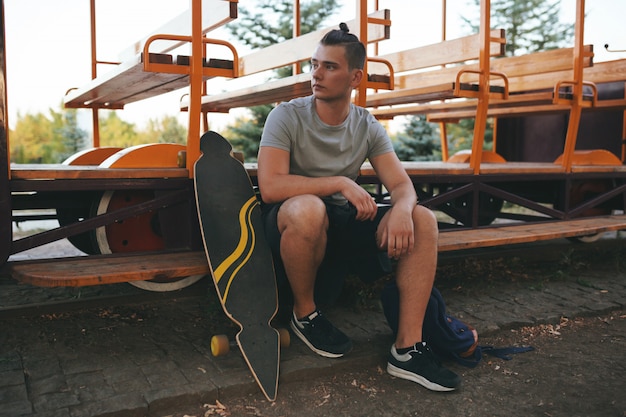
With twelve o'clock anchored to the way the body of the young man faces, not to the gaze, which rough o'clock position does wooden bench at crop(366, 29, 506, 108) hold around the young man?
The wooden bench is roughly at 8 o'clock from the young man.

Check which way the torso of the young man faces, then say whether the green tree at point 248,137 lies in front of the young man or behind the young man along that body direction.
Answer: behind

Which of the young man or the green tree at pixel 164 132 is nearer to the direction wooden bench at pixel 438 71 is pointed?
the young man

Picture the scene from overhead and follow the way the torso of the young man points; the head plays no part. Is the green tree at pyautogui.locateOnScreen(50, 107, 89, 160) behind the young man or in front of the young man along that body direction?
behind

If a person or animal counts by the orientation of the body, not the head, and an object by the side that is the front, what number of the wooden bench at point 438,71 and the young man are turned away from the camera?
0

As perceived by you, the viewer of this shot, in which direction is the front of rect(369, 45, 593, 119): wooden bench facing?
facing the viewer and to the left of the viewer

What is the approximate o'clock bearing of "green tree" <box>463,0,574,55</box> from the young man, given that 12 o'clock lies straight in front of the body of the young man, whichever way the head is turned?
The green tree is roughly at 8 o'clock from the young man.

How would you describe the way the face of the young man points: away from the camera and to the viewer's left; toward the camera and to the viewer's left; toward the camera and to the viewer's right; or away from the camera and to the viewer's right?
toward the camera and to the viewer's left

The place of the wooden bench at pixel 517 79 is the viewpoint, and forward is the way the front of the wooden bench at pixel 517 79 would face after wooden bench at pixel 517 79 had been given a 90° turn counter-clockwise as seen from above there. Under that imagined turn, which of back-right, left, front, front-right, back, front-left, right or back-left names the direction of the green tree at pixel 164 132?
back

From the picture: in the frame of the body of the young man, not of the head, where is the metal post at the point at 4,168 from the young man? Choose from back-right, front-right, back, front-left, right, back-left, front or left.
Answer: back-right

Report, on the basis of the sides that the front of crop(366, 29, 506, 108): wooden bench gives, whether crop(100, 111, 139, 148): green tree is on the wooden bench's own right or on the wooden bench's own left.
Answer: on the wooden bench's own right

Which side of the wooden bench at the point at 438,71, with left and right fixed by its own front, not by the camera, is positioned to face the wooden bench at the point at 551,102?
back

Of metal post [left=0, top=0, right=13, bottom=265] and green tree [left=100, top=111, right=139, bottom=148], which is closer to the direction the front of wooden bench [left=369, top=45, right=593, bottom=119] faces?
the metal post

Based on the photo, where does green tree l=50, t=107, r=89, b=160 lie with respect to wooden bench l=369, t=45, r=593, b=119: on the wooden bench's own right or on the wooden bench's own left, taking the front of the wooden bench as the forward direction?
on the wooden bench's own right

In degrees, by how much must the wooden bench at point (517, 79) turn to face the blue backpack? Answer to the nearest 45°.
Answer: approximately 45° to its left

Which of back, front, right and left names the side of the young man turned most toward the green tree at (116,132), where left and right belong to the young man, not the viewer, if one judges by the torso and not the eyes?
back
